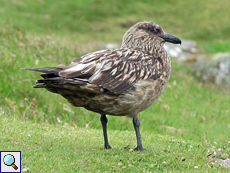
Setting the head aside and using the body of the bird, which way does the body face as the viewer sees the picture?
to the viewer's right
